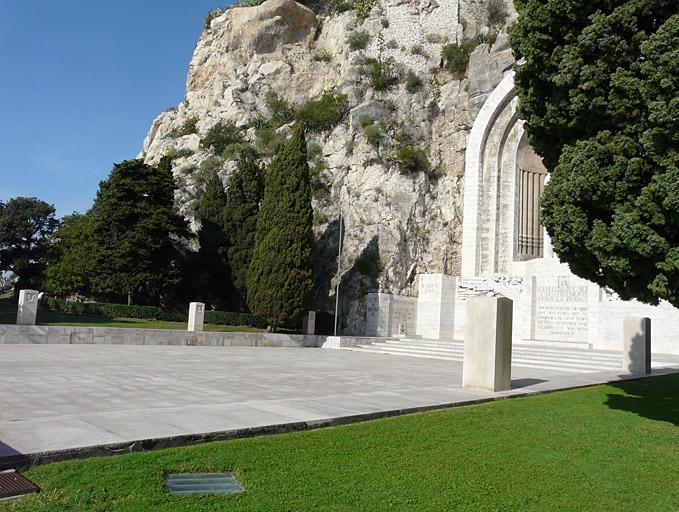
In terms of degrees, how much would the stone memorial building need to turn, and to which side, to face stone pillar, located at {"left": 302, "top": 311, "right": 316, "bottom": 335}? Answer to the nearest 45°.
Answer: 0° — it already faces it

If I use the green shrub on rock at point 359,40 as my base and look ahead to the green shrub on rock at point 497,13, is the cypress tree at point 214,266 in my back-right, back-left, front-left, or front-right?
back-right

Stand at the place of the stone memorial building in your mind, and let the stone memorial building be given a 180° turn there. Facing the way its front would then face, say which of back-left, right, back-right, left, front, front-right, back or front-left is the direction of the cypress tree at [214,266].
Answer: back-left

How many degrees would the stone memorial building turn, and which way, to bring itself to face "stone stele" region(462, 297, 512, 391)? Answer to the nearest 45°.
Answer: approximately 45° to its left

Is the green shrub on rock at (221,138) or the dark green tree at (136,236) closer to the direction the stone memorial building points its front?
the dark green tree

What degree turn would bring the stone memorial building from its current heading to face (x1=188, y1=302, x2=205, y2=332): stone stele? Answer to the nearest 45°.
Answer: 0° — it already faces it

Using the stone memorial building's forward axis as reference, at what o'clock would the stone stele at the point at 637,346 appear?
The stone stele is roughly at 10 o'clock from the stone memorial building.

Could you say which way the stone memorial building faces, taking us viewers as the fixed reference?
facing the viewer and to the left of the viewer

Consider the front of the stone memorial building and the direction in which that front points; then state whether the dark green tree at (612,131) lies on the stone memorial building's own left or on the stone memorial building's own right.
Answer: on the stone memorial building's own left
